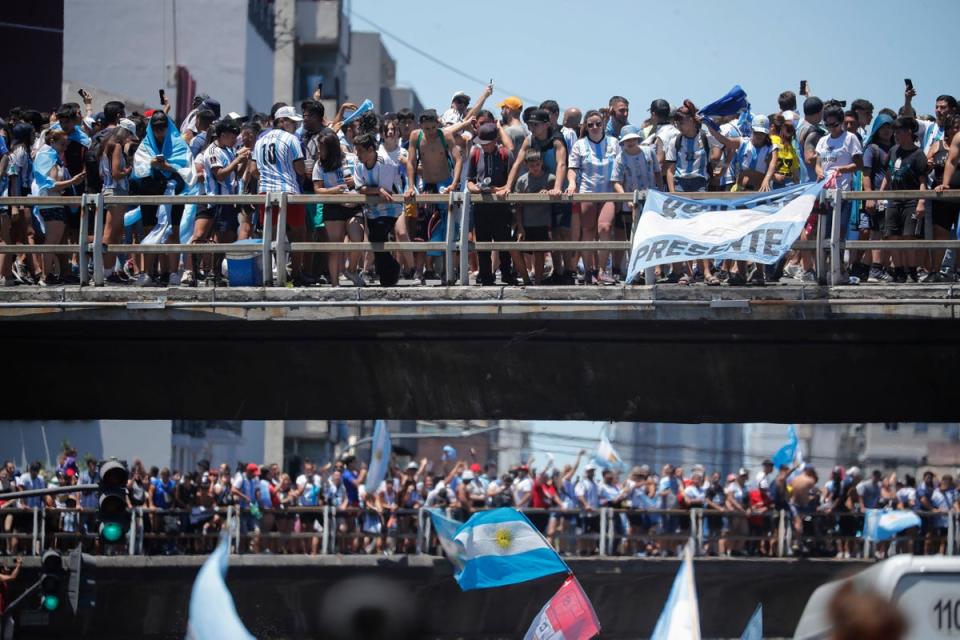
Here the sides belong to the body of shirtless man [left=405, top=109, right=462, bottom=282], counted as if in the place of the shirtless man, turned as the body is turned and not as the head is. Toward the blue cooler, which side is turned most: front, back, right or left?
right

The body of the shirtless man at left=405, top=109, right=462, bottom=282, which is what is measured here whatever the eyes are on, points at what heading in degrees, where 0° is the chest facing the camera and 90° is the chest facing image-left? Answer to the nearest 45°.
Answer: approximately 0°
